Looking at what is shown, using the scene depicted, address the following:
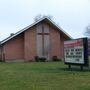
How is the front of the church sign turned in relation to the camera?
facing the viewer and to the left of the viewer
